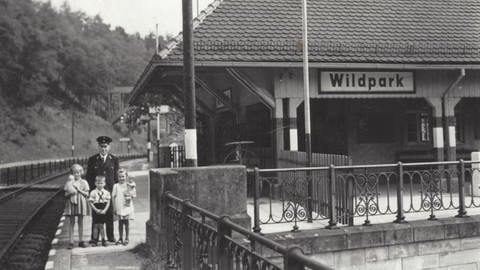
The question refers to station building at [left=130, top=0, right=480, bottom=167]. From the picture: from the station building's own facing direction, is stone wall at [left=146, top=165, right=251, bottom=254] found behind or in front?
in front

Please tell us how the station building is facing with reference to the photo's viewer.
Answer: facing the viewer

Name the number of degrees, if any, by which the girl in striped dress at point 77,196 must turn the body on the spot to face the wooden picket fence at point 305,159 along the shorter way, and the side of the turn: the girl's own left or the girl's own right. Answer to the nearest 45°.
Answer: approximately 90° to the girl's own left

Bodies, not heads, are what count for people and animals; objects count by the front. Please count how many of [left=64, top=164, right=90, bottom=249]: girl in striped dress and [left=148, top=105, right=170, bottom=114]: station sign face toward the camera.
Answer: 2

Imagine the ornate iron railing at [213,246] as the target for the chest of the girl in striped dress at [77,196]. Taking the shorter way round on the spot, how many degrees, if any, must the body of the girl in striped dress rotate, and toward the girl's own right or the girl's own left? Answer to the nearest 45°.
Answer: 0° — they already face it

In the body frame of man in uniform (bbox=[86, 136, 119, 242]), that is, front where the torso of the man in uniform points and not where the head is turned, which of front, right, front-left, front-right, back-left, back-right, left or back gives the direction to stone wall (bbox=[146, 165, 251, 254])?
front-left

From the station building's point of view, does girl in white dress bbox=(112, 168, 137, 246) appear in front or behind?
in front

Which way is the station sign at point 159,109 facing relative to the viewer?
toward the camera

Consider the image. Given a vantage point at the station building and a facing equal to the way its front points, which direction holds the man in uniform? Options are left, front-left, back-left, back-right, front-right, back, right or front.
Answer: front-right

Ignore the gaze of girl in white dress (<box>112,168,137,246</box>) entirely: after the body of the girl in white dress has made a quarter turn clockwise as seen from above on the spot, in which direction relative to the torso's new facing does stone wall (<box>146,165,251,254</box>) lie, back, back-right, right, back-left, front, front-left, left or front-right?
back-left

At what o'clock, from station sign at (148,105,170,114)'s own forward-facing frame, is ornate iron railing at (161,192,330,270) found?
The ornate iron railing is roughly at 12 o'clock from the station sign.

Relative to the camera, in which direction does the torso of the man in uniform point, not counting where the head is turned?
toward the camera

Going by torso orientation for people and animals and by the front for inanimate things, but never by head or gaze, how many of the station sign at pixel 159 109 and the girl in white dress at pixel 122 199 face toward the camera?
2
